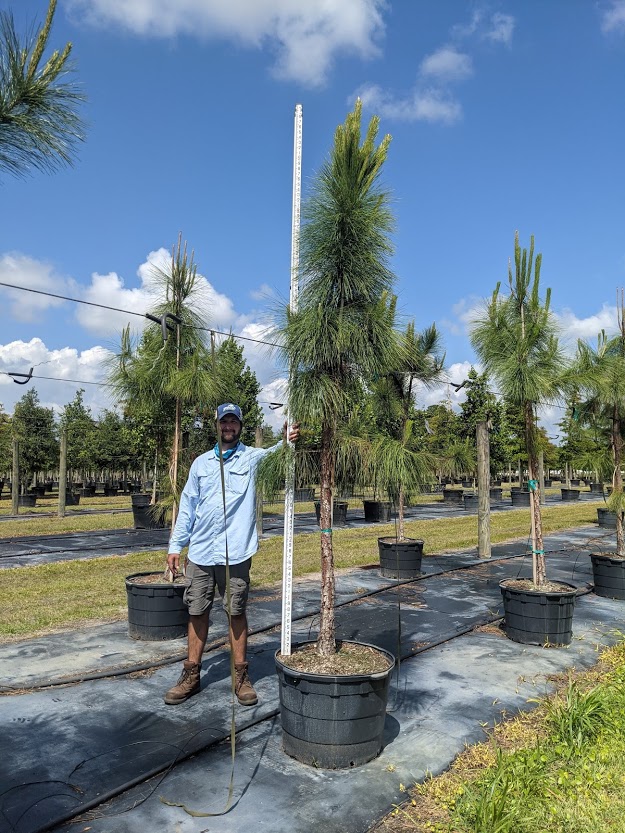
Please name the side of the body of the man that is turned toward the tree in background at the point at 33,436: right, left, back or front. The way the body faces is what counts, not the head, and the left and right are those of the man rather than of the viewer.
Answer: back

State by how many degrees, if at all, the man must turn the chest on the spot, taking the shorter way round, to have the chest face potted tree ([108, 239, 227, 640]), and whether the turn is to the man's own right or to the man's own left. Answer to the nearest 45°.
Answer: approximately 180°

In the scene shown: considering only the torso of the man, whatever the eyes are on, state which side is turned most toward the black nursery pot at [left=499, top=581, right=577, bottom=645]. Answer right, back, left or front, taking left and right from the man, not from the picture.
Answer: left

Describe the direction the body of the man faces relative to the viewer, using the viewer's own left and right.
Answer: facing the viewer

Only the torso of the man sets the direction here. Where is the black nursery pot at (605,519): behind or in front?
behind

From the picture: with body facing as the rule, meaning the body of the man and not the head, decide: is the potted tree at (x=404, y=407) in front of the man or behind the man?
behind

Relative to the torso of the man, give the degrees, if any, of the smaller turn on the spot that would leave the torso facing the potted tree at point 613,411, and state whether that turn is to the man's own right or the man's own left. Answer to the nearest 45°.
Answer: approximately 135° to the man's own left

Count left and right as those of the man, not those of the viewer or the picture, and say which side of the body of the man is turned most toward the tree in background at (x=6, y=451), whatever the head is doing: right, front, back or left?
back

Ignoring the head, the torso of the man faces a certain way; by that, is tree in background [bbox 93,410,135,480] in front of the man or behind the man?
behind

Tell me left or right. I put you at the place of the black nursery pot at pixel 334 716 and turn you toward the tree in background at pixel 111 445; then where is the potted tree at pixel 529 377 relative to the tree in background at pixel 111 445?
right

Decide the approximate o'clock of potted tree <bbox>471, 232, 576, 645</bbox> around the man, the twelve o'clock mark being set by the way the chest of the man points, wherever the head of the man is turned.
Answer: The potted tree is roughly at 8 o'clock from the man.
